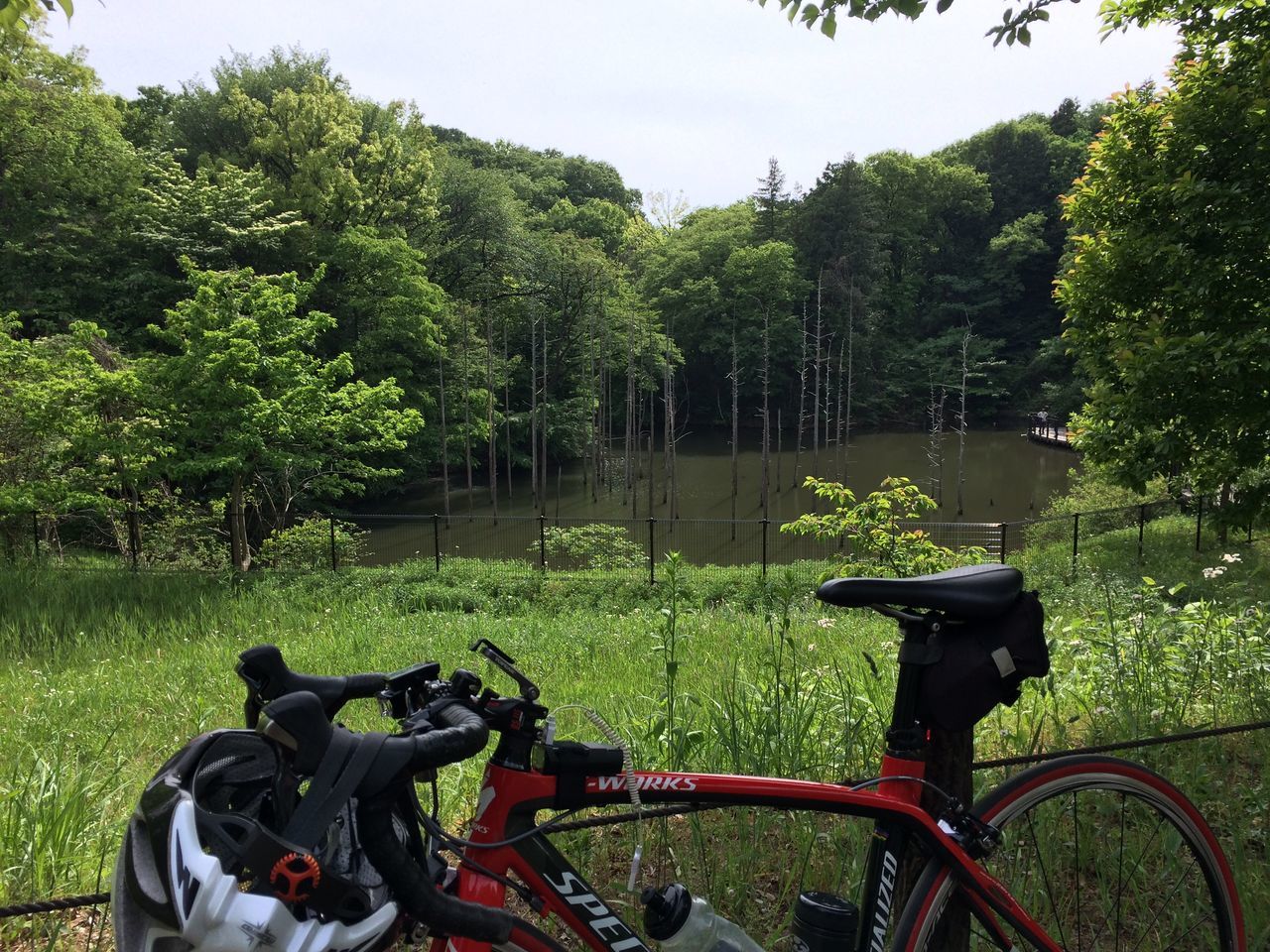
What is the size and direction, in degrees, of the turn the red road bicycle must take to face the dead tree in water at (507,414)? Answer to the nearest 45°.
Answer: approximately 90° to its right

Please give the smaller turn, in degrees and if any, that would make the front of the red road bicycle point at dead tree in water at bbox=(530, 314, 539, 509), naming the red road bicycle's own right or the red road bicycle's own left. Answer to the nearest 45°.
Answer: approximately 90° to the red road bicycle's own right

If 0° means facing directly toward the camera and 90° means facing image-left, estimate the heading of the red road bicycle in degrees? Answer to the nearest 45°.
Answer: approximately 90°

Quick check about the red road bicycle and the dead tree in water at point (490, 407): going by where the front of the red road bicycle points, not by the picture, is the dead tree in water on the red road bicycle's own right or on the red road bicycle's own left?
on the red road bicycle's own right

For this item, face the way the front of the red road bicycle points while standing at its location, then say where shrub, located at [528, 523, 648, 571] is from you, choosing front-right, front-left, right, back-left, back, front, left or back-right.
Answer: right

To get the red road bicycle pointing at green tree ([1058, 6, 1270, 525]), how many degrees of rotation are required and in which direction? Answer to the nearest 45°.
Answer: approximately 135° to its right
